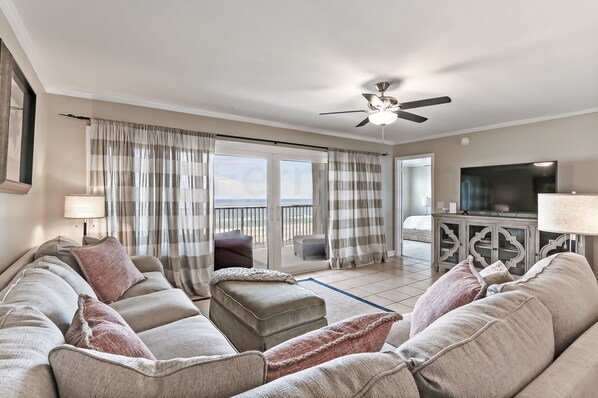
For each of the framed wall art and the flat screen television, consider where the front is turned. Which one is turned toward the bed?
the framed wall art

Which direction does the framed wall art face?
to the viewer's right

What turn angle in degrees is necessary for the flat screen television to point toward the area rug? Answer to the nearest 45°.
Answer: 0° — it already faces it

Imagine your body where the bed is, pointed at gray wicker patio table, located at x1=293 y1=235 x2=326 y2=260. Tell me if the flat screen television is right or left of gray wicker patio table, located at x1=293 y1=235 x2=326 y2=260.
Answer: left

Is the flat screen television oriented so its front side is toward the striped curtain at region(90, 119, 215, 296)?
yes

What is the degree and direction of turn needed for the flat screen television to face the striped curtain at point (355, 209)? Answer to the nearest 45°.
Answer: approximately 45° to its right

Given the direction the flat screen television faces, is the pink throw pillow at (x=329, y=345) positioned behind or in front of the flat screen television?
in front

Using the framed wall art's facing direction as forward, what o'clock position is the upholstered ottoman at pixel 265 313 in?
The upholstered ottoman is roughly at 1 o'clock from the framed wall art.

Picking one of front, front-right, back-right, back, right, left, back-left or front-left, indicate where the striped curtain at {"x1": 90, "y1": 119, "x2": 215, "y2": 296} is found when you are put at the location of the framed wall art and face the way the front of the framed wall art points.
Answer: front-left
